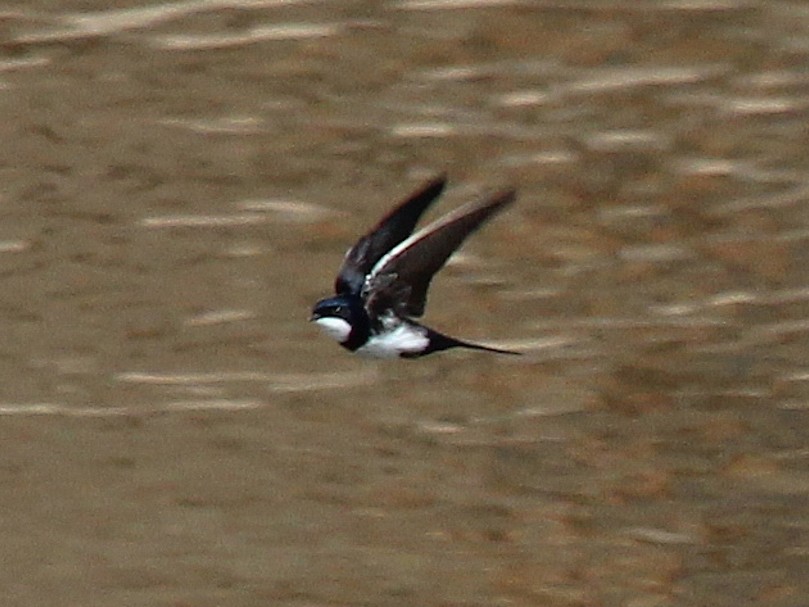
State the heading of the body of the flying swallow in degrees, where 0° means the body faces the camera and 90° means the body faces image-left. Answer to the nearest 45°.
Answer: approximately 90°
